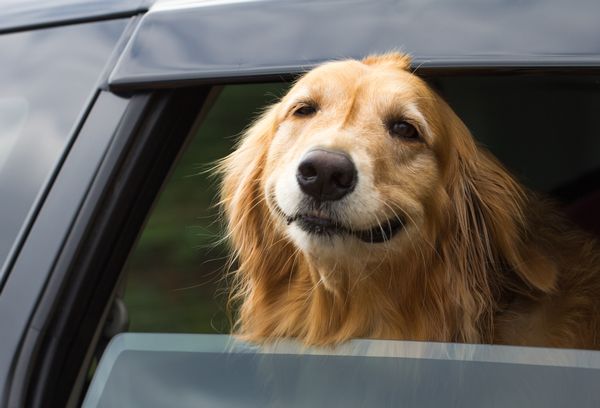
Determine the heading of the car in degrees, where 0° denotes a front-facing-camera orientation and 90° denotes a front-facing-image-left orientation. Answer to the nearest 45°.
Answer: approximately 270°

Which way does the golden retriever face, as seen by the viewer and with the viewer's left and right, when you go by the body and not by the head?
facing the viewer and to the left of the viewer
